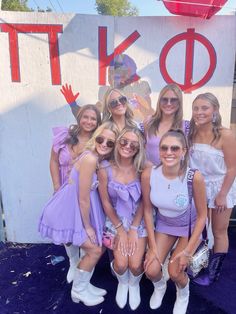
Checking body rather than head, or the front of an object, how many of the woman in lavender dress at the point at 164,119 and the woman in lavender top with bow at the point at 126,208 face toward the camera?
2

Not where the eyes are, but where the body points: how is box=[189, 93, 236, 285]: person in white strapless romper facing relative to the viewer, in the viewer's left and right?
facing the viewer and to the left of the viewer

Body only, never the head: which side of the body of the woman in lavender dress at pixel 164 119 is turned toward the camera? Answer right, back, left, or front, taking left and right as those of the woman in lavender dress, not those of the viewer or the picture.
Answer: front

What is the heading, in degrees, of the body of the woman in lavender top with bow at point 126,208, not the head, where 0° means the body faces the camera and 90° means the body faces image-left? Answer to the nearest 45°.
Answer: approximately 0°

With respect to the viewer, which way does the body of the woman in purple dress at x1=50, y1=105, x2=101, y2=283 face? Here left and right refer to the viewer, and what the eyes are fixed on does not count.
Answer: facing the viewer and to the right of the viewer

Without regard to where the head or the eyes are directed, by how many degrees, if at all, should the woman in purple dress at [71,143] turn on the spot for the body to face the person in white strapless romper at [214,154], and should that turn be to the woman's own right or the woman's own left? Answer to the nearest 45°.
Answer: approximately 45° to the woman's own left

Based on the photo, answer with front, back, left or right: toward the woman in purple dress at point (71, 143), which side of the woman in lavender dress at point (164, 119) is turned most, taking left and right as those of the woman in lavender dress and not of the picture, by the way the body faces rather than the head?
right
